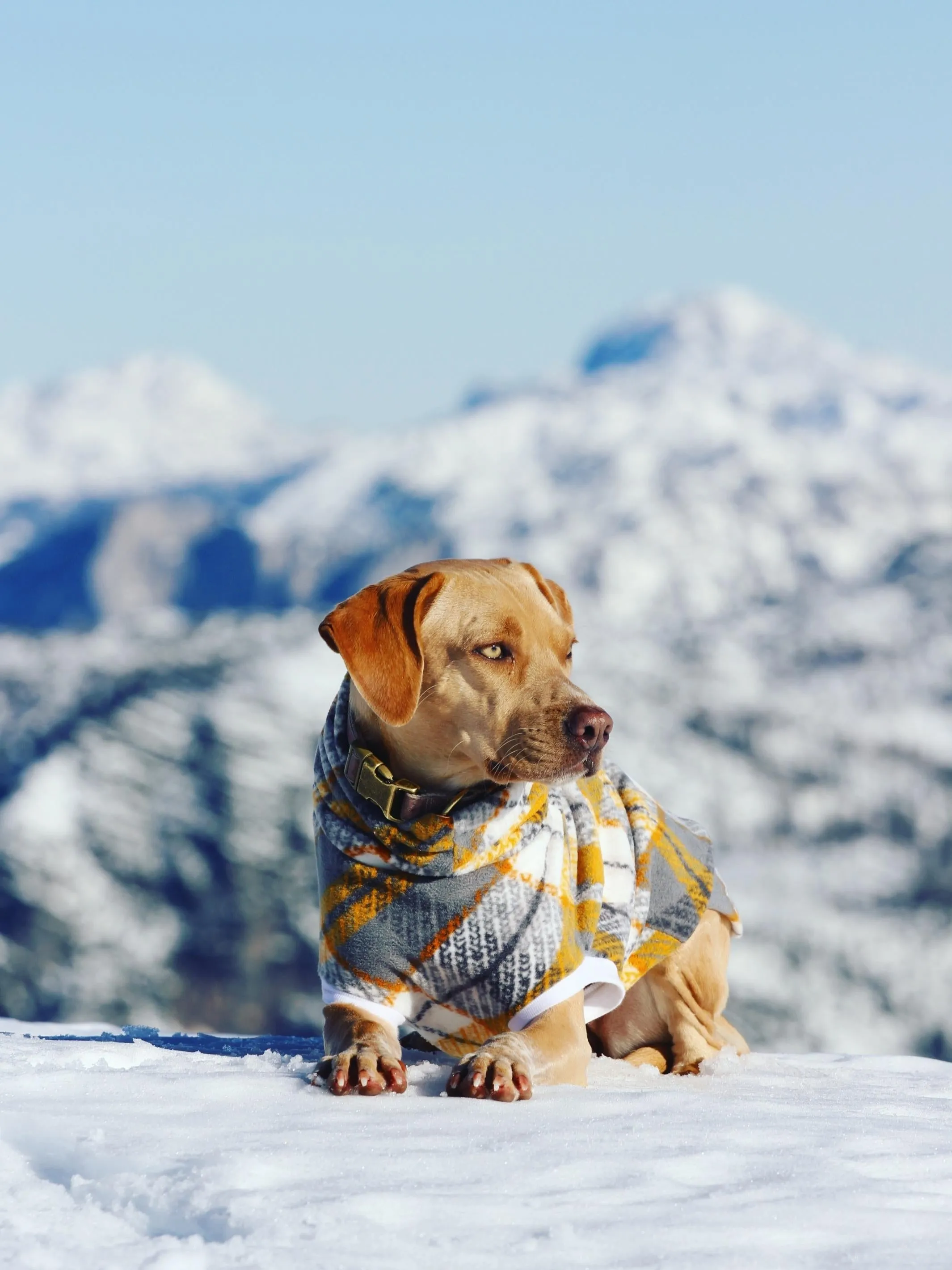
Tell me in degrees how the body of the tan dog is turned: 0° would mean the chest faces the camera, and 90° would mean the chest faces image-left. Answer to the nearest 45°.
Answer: approximately 45°
